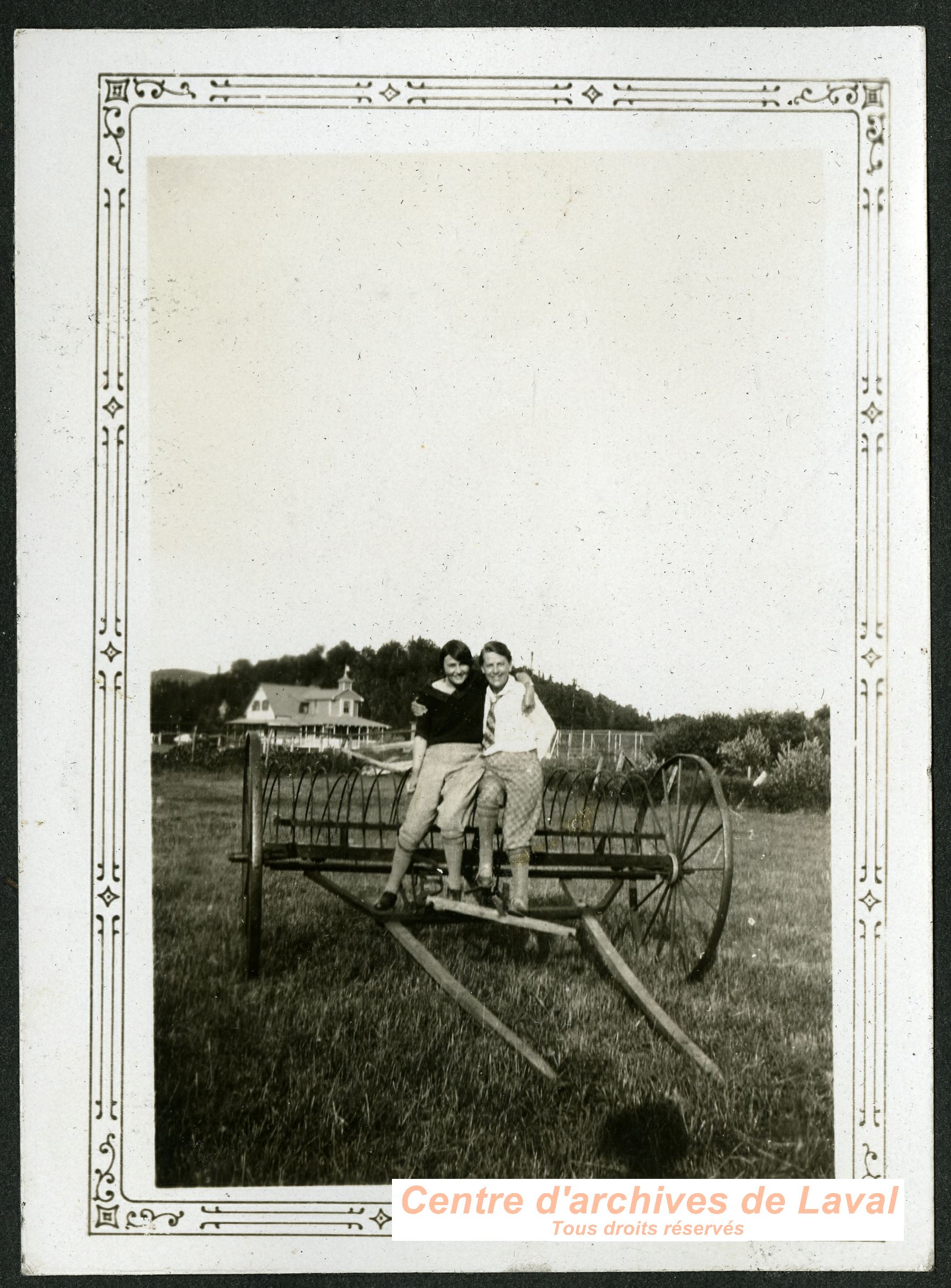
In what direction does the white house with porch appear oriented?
toward the camera

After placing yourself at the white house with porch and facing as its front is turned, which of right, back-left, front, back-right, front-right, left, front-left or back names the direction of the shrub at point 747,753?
left
